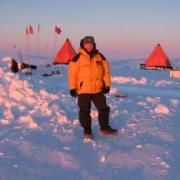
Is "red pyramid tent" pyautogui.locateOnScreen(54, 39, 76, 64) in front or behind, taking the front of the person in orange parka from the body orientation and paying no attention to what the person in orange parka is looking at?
behind

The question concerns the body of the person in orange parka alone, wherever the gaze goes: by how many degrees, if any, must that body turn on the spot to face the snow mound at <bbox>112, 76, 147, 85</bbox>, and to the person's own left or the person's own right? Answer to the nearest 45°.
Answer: approximately 180°

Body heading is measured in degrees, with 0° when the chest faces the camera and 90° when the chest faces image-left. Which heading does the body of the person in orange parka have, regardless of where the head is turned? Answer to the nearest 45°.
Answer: approximately 0°

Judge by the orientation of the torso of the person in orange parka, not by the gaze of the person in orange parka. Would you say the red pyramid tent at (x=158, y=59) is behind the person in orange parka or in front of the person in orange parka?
behind
